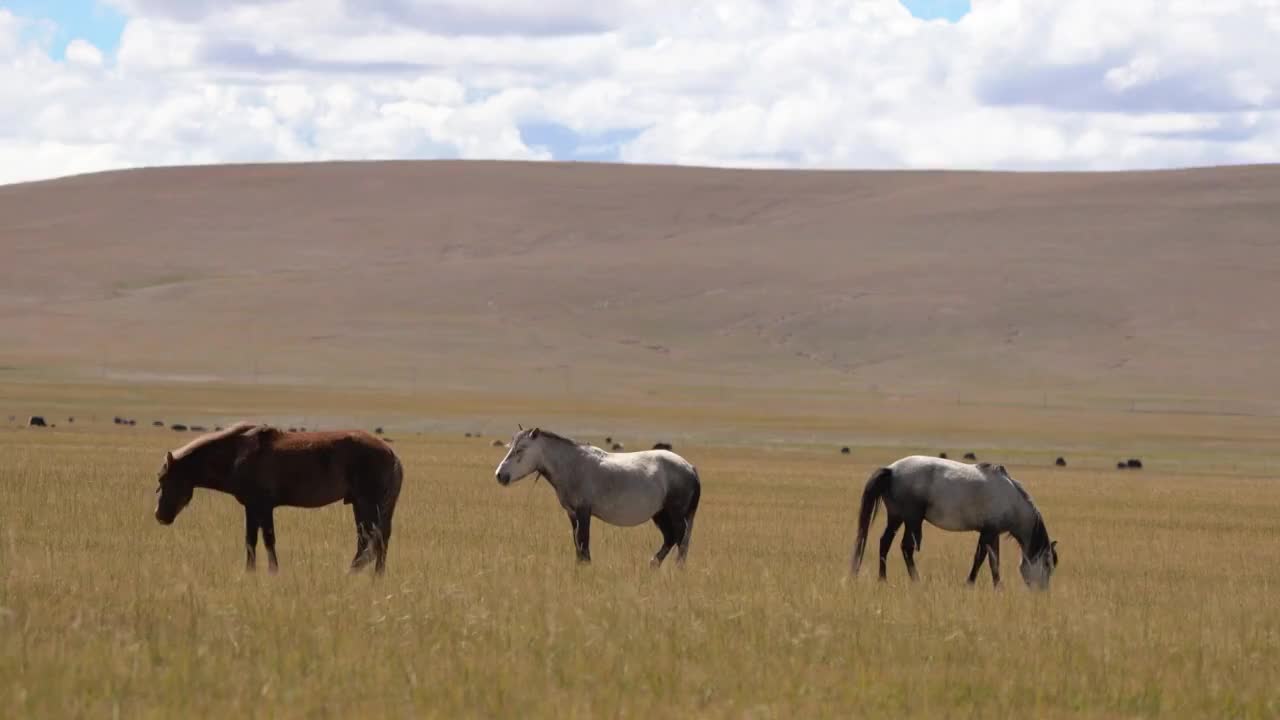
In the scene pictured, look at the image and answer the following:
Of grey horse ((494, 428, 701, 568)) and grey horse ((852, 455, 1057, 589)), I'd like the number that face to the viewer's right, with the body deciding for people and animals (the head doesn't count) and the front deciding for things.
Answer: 1

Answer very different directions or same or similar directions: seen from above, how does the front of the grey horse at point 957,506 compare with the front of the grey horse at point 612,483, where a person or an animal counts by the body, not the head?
very different directions

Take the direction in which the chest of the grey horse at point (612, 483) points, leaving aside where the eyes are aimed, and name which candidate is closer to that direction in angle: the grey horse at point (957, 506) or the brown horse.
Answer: the brown horse

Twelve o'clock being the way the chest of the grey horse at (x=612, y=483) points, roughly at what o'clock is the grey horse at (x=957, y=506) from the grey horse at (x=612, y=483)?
the grey horse at (x=957, y=506) is roughly at 6 o'clock from the grey horse at (x=612, y=483).

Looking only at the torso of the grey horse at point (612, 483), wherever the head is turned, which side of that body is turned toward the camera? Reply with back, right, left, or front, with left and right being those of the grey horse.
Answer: left

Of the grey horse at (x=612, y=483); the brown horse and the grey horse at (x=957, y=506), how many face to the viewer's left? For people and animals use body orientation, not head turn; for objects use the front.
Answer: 2

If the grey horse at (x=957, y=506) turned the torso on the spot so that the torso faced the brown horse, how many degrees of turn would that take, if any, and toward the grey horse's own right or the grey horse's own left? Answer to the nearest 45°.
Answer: approximately 135° to the grey horse's own right

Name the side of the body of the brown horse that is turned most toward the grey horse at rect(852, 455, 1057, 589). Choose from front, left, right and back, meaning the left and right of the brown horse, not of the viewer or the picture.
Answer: back

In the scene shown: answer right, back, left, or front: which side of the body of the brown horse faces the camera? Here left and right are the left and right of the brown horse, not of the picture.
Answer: left

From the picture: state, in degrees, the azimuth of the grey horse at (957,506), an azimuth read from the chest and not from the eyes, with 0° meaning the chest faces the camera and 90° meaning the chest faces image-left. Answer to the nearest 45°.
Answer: approximately 270°

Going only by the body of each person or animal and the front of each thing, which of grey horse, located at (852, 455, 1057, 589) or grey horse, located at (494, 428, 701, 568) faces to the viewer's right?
grey horse, located at (852, 455, 1057, 589)

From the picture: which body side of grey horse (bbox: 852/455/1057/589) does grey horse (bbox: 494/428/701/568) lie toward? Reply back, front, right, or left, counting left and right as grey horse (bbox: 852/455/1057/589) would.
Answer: back

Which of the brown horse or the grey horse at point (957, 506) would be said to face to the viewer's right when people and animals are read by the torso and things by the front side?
the grey horse
